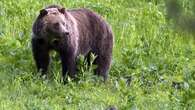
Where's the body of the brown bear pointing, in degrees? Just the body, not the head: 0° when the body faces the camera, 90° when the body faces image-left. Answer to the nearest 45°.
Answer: approximately 45°
